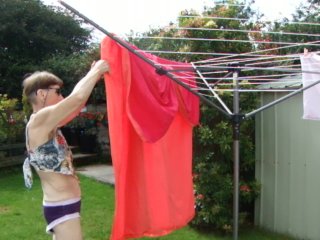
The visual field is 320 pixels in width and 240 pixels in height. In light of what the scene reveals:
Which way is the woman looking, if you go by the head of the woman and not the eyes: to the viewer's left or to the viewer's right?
to the viewer's right

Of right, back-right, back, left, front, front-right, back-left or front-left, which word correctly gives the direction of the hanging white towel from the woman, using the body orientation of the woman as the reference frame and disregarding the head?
front

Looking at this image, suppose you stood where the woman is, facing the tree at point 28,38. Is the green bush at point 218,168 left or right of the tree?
right

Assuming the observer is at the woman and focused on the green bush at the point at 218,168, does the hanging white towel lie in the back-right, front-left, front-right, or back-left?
front-right

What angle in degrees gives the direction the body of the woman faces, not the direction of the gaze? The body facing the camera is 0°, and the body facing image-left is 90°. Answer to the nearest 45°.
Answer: approximately 270°

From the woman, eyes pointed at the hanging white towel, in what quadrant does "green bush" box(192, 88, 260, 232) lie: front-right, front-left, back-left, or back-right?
front-left

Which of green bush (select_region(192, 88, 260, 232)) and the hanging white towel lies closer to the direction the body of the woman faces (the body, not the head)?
the hanging white towel
